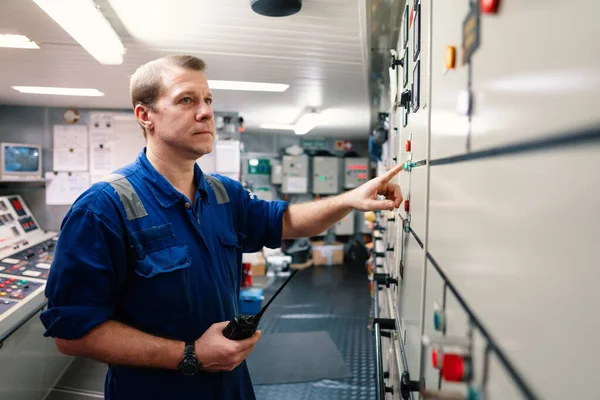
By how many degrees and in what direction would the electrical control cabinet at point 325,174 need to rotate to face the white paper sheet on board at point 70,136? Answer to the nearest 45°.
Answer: approximately 45° to its right

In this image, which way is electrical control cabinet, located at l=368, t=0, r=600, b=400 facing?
to the viewer's left

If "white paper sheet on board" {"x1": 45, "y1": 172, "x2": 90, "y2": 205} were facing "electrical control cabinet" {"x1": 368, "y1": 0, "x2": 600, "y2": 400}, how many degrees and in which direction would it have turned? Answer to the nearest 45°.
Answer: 0° — it already faces it

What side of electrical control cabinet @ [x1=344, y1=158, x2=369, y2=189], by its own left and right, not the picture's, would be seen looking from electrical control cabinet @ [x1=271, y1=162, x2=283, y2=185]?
right

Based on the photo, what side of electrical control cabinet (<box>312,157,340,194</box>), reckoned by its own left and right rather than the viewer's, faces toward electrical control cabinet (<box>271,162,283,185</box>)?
right

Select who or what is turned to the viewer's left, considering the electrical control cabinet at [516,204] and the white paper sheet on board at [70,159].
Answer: the electrical control cabinet
